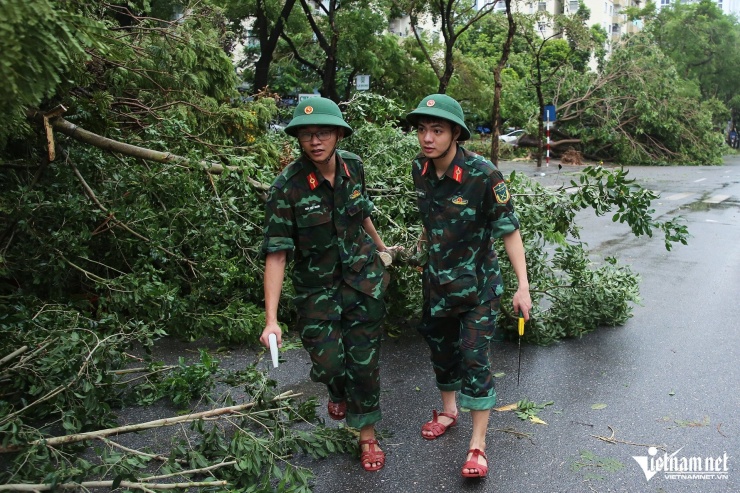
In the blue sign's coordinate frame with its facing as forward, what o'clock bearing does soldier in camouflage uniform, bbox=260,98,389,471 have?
The soldier in camouflage uniform is roughly at 12 o'clock from the blue sign.

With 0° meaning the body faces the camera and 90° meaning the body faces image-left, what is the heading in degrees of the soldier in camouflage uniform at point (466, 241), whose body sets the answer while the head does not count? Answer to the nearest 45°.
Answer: approximately 45°

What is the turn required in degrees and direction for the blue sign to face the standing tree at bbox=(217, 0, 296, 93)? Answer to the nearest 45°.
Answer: approximately 45° to its right

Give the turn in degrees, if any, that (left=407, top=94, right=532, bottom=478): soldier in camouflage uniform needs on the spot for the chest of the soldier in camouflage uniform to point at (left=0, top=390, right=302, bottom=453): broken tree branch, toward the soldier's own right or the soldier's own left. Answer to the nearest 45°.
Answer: approximately 45° to the soldier's own right

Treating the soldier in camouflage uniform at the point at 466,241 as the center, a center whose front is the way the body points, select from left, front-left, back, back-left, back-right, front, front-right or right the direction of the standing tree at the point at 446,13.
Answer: back-right

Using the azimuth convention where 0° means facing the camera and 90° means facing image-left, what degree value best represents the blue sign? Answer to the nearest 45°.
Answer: approximately 0°

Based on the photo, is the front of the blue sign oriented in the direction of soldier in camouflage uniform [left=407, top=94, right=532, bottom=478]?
yes

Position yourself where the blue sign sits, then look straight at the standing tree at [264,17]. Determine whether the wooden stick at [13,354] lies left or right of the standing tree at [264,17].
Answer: left

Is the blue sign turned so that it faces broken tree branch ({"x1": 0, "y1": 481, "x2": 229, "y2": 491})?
yes
